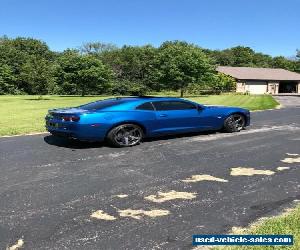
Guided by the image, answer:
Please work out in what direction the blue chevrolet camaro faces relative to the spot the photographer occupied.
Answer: facing away from the viewer and to the right of the viewer
